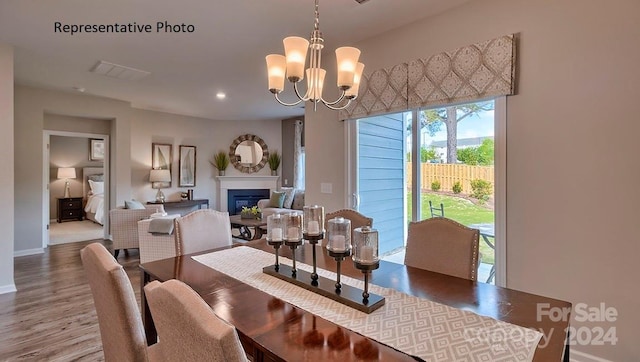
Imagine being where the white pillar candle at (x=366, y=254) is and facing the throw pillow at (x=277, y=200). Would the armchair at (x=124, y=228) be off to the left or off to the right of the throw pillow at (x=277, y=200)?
left

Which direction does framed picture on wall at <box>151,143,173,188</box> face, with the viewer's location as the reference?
facing the viewer

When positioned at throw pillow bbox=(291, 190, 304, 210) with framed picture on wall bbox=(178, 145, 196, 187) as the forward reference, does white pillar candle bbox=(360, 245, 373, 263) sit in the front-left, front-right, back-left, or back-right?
back-left

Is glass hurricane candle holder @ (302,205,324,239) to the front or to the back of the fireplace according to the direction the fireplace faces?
to the front

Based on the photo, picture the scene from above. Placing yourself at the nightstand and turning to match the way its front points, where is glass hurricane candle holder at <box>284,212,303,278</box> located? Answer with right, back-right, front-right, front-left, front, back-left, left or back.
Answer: front

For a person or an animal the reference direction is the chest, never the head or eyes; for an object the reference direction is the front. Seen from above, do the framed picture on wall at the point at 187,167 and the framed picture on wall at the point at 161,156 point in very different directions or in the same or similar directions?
same or similar directions

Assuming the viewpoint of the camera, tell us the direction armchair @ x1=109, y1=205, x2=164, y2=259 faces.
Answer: facing away from the viewer and to the right of the viewer

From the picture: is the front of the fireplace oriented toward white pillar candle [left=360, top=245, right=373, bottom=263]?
yes

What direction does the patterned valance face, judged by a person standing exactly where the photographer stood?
facing the viewer and to the left of the viewer

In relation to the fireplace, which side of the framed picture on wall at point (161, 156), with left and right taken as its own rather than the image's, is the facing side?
left

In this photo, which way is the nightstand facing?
toward the camera

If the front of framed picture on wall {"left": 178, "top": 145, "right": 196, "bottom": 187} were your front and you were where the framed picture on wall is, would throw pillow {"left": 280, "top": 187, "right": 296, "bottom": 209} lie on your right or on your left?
on your left

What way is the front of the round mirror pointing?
toward the camera

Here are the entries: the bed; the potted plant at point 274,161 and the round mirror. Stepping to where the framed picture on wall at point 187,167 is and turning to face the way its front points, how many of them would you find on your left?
2

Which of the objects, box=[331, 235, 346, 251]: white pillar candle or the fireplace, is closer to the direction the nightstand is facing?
the white pillar candle

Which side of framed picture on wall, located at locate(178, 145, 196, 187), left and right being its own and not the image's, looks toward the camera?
front

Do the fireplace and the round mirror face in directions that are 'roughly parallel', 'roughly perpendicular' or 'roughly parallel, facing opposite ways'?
roughly parallel

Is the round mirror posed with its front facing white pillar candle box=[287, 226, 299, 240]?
yes

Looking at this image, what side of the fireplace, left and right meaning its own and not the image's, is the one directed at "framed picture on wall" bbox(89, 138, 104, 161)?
right

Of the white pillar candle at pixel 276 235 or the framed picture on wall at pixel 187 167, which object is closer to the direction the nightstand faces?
the white pillar candle
